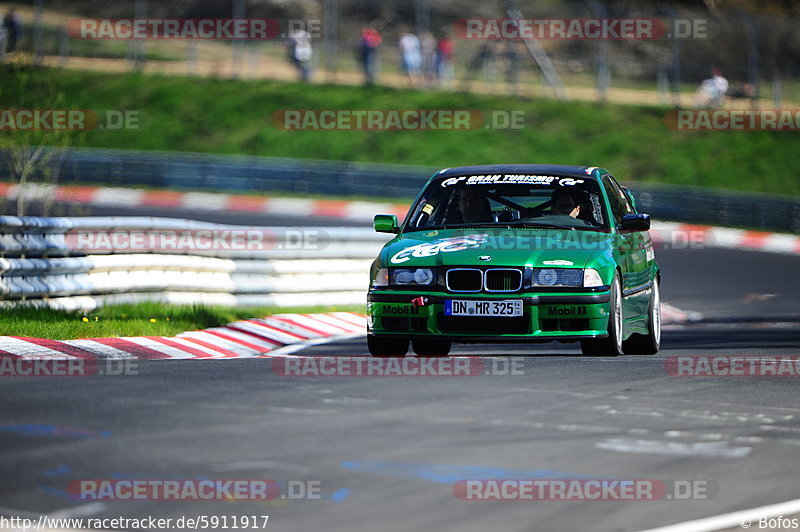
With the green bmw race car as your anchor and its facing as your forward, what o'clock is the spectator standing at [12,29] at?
The spectator standing is roughly at 5 o'clock from the green bmw race car.

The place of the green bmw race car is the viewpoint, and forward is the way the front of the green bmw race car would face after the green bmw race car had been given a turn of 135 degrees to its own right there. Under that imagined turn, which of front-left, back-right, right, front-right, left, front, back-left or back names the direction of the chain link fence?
front-right

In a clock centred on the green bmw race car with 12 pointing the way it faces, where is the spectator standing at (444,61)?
The spectator standing is roughly at 6 o'clock from the green bmw race car.

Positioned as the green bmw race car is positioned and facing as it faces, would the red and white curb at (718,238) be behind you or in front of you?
behind

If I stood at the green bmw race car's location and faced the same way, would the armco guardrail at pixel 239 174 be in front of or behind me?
behind

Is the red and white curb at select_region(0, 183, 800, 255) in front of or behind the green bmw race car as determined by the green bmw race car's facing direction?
behind

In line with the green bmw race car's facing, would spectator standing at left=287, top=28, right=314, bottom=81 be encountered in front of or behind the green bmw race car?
behind

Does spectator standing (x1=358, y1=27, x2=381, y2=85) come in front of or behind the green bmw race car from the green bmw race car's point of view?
behind

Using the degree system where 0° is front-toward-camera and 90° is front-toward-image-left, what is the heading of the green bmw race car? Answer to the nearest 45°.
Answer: approximately 0°

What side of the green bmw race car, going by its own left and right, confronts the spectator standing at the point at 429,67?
back
